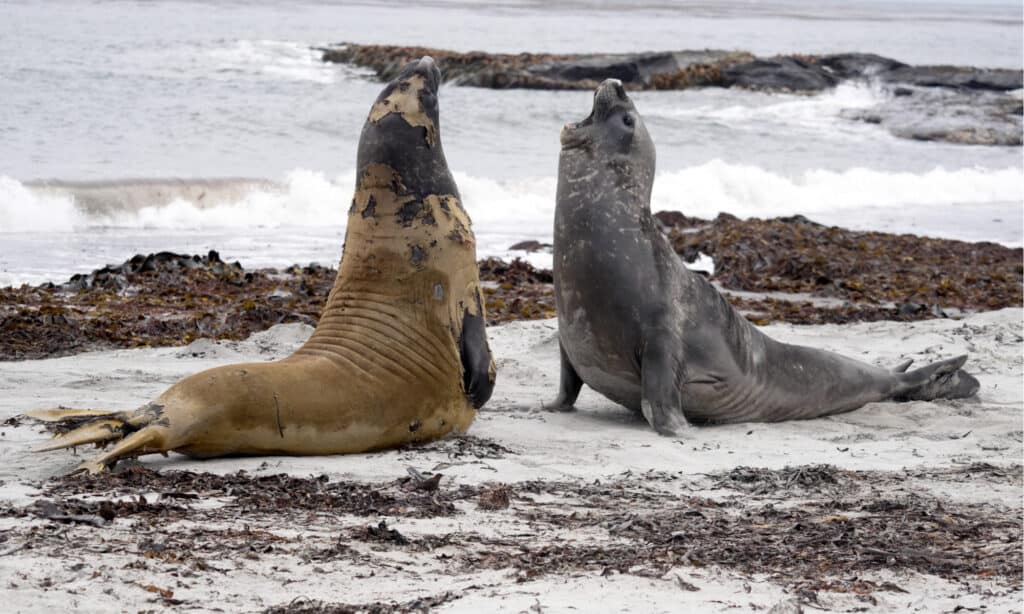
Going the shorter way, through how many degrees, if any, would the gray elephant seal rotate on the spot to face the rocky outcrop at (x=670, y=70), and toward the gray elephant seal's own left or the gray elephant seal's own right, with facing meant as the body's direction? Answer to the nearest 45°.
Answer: approximately 135° to the gray elephant seal's own right

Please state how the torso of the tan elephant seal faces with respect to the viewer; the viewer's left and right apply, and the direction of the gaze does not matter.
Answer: facing away from the viewer and to the right of the viewer

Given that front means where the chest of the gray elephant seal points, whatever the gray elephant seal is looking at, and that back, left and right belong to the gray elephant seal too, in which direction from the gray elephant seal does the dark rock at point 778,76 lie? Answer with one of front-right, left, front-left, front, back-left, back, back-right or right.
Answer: back-right

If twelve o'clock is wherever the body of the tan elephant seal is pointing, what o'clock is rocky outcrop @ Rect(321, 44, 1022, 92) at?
The rocky outcrop is roughly at 11 o'clock from the tan elephant seal.

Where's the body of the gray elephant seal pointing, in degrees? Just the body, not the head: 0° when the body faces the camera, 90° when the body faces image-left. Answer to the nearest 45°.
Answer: approximately 45°

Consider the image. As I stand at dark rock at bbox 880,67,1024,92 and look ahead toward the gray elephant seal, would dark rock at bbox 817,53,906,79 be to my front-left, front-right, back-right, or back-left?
back-right

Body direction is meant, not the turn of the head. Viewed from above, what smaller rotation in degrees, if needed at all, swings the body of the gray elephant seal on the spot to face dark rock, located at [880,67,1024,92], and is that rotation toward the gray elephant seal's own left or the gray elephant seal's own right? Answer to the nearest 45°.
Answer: approximately 135° to the gray elephant seal's own right

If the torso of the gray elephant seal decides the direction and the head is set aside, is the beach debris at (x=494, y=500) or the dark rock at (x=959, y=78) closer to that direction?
the beach debris

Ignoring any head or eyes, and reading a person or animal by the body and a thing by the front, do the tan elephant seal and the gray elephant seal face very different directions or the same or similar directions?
very different directions
